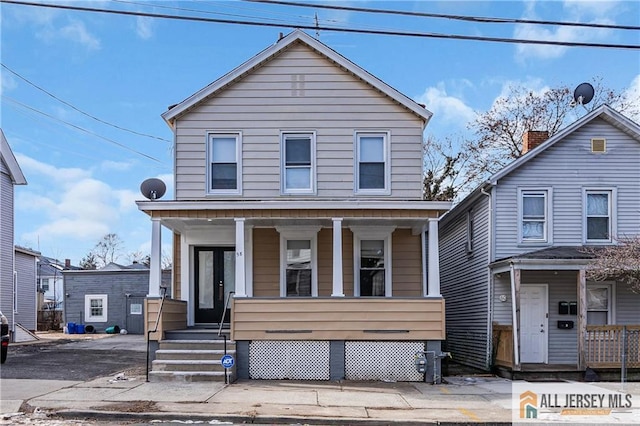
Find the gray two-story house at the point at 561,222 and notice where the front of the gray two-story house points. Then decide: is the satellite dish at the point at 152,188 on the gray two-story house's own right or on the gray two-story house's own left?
on the gray two-story house's own right

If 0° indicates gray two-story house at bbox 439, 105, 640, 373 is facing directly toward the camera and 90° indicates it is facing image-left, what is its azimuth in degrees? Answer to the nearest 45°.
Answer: approximately 0°

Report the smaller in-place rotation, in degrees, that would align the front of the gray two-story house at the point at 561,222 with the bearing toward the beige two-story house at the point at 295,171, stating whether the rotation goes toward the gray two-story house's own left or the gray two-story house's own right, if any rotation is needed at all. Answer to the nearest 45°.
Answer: approximately 45° to the gray two-story house's own right

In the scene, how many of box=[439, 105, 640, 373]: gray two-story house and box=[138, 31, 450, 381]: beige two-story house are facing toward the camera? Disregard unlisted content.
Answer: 2

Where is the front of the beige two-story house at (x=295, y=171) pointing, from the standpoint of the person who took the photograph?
facing the viewer
